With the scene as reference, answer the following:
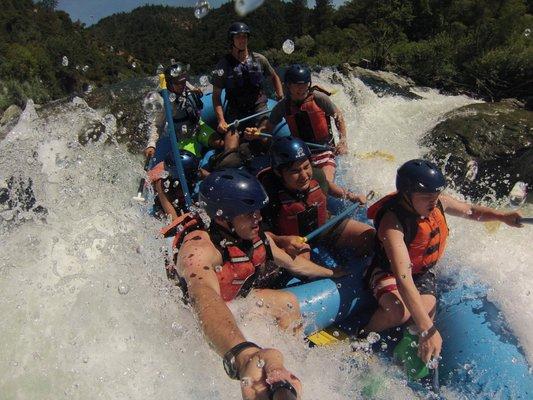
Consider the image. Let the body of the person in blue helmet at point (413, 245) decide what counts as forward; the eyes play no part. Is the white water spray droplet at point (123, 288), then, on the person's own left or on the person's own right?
on the person's own right

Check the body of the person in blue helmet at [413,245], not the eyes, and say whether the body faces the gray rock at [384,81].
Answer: no

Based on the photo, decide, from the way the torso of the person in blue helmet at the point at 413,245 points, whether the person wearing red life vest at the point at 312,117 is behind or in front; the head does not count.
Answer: behind

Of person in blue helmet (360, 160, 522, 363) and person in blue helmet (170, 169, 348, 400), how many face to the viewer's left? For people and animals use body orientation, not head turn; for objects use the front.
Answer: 0

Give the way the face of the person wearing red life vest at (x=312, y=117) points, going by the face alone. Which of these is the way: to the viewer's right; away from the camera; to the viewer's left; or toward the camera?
toward the camera

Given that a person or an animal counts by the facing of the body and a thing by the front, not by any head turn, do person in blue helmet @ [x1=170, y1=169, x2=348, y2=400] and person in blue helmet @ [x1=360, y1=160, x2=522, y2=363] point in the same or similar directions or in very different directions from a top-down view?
same or similar directions

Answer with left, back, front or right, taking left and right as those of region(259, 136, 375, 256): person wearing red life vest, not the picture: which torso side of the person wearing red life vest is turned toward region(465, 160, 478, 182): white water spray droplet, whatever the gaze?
left

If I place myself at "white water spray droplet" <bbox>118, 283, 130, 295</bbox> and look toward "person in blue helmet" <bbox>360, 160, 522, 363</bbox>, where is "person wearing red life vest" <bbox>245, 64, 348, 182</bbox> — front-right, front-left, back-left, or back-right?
front-left

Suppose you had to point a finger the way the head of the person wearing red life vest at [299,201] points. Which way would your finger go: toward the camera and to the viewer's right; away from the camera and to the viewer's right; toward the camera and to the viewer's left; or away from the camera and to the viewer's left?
toward the camera and to the viewer's right

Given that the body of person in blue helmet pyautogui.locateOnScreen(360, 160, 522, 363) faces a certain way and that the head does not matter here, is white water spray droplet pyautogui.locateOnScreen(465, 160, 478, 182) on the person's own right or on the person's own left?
on the person's own left

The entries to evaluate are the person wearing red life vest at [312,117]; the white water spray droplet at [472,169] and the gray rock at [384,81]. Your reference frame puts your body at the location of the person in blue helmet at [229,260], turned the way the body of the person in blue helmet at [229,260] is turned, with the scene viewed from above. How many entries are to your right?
0

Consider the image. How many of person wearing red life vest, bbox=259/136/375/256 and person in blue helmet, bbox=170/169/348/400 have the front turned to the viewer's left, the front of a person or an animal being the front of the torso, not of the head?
0

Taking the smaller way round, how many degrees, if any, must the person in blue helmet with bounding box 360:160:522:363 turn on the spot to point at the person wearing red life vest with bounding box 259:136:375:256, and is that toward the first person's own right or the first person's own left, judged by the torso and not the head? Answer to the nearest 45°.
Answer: approximately 180°

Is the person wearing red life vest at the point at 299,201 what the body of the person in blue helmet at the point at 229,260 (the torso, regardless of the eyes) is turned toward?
no

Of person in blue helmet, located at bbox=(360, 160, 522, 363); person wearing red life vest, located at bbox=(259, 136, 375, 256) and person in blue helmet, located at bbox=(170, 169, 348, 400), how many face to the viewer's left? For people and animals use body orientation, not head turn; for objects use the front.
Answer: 0

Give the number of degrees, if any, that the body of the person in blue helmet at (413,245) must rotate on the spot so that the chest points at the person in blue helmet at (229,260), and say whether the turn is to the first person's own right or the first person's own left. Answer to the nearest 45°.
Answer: approximately 90° to the first person's own right

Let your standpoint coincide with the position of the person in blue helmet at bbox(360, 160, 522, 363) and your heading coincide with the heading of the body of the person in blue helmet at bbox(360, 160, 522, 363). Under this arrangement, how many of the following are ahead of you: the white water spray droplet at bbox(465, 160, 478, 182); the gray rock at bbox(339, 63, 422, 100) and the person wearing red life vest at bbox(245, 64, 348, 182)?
0
